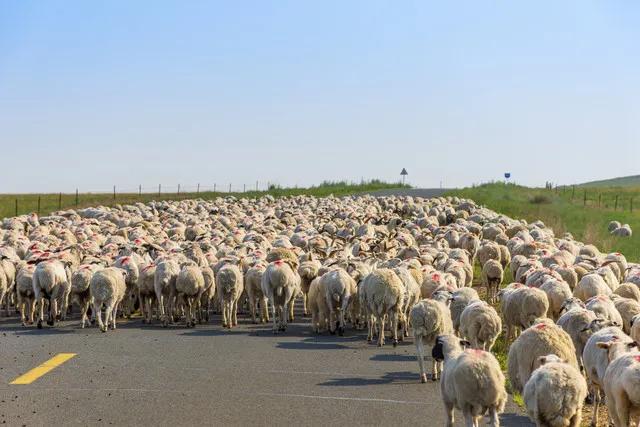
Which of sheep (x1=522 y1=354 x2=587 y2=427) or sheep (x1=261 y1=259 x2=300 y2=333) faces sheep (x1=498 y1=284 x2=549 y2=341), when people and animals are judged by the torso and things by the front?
sheep (x1=522 y1=354 x2=587 y2=427)

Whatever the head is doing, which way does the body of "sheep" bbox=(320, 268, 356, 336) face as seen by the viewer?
away from the camera

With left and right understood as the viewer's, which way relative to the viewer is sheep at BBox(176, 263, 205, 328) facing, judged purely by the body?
facing away from the viewer

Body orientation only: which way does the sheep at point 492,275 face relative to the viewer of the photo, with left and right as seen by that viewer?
facing away from the viewer

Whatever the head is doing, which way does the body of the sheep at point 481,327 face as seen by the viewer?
away from the camera

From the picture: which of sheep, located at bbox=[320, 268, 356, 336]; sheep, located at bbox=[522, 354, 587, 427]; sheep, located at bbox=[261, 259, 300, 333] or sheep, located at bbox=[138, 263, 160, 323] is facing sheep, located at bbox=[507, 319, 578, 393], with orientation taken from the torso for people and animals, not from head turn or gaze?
sheep, located at bbox=[522, 354, 587, 427]

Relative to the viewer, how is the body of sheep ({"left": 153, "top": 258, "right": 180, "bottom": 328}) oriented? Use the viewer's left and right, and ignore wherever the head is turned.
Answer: facing away from the viewer

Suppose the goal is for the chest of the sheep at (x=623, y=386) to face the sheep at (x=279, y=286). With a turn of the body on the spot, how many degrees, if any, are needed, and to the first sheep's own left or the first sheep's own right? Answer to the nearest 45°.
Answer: approximately 45° to the first sheep's own left

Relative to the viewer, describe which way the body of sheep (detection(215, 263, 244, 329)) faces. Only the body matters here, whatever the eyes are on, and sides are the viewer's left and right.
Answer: facing away from the viewer
